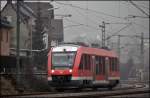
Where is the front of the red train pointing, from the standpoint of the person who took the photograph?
facing the viewer and to the left of the viewer
